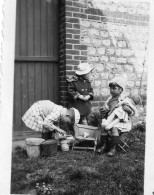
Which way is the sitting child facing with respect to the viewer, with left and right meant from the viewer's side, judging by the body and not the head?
facing the viewer and to the left of the viewer

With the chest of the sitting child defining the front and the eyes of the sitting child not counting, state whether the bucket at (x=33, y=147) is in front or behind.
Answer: in front

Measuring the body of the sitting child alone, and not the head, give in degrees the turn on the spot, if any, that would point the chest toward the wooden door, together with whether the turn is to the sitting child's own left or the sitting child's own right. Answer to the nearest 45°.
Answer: approximately 45° to the sitting child's own right

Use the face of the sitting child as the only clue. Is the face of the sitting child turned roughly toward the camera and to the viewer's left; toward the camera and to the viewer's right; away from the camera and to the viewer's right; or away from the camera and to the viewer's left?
toward the camera and to the viewer's left
